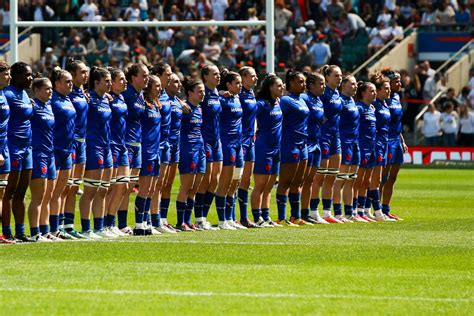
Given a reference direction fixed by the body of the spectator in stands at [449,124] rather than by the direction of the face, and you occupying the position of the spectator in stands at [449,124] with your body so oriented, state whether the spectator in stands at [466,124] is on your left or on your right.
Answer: on your left

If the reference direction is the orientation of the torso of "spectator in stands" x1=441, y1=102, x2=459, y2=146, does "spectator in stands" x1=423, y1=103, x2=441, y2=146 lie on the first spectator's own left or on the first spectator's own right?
on the first spectator's own right

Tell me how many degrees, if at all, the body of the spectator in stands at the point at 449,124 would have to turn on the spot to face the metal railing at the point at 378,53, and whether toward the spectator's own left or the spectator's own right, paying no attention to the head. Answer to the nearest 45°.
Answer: approximately 135° to the spectator's own right

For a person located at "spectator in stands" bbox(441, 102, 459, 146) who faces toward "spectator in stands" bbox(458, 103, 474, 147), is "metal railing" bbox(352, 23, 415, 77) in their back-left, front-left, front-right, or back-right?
back-left

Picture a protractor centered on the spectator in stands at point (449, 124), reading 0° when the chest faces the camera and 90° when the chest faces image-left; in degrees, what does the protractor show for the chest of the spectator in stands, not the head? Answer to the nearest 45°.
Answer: approximately 0°
